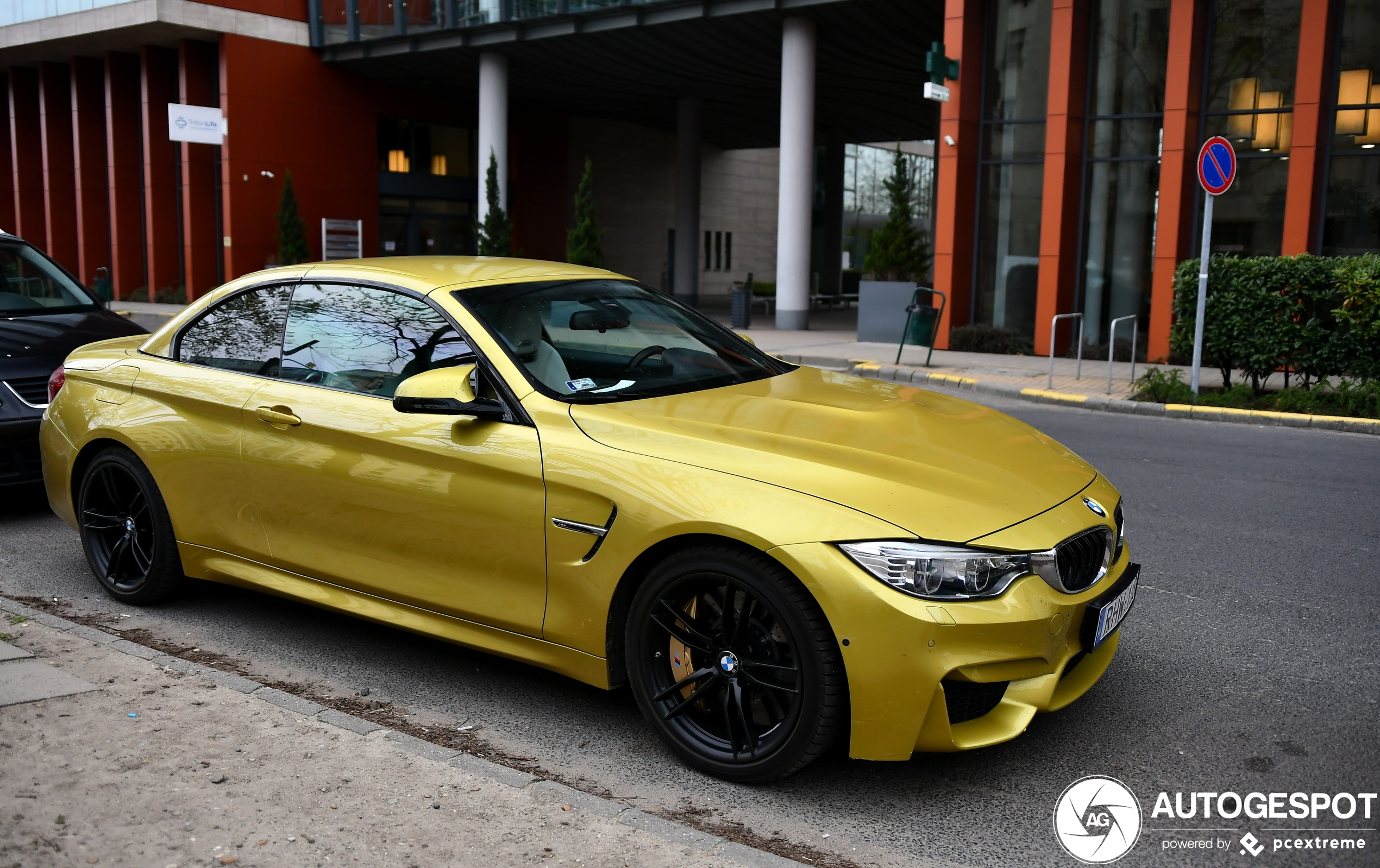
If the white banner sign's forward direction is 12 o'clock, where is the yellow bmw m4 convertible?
The yellow bmw m4 convertible is roughly at 12 o'clock from the white banner sign.

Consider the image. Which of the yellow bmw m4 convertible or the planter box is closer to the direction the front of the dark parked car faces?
the yellow bmw m4 convertible

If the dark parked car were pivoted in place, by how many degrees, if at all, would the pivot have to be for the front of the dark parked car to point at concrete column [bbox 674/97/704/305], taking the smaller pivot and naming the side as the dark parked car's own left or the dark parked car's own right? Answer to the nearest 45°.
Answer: approximately 90° to the dark parked car's own left

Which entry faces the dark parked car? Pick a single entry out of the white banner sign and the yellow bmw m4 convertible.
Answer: the white banner sign

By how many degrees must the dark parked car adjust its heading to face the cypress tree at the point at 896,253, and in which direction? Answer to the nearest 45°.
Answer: approximately 90° to its left

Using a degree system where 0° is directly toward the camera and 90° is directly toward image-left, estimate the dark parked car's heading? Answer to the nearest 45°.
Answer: approximately 315°

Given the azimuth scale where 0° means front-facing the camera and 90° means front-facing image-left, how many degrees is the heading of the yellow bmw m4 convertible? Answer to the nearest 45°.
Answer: approximately 315°

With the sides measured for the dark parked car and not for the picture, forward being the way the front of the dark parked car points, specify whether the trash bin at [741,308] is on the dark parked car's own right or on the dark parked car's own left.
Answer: on the dark parked car's own left

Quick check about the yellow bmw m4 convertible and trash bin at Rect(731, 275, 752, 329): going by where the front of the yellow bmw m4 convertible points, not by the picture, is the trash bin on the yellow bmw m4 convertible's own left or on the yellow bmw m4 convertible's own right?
on the yellow bmw m4 convertible's own left

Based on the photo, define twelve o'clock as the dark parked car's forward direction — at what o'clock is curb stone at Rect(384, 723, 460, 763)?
The curb stone is roughly at 1 o'clock from the dark parked car.
